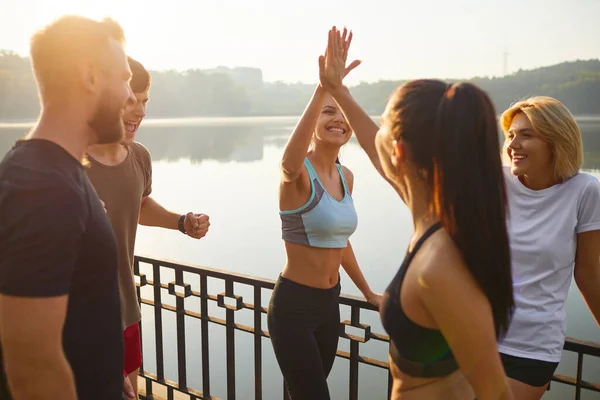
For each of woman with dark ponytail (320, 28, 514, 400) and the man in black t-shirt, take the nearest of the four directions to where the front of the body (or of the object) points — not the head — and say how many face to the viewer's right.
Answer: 1

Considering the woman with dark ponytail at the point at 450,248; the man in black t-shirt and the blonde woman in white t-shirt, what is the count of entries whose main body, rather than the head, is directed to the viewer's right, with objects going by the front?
1

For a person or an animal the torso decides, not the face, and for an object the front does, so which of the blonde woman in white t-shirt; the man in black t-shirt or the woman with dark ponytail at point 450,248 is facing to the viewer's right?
the man in black t-shirt

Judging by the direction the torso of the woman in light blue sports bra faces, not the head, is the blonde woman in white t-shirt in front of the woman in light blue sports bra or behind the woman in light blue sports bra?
in front

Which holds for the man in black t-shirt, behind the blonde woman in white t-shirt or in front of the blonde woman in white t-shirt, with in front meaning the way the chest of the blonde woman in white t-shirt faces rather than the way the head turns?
in front

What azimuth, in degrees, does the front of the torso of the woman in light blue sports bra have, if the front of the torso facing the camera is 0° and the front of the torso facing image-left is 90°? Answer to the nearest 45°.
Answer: approximately 315°

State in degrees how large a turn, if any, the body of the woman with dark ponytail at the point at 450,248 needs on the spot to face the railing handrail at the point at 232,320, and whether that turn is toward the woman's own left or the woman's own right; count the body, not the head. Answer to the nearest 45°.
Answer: approximately 45° to the woman's own right

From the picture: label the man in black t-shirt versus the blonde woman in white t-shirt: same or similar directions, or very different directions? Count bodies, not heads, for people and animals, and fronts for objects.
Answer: very different directions

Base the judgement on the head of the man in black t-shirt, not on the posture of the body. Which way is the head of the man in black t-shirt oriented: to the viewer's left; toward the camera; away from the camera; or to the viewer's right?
to the viewer's right

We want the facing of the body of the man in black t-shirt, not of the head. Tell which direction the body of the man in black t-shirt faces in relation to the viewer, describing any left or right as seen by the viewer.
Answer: facing to the right of the viewer

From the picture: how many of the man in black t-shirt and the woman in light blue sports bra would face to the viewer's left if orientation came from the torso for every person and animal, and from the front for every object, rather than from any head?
0

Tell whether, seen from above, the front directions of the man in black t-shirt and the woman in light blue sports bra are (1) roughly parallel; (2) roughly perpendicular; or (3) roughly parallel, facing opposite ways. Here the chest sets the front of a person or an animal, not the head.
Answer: roughly perpendicular

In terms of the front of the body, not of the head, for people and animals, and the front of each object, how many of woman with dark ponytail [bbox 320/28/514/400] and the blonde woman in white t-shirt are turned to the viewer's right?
0
